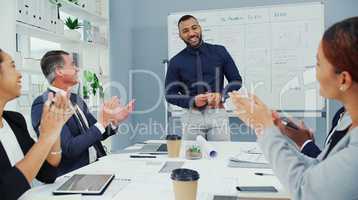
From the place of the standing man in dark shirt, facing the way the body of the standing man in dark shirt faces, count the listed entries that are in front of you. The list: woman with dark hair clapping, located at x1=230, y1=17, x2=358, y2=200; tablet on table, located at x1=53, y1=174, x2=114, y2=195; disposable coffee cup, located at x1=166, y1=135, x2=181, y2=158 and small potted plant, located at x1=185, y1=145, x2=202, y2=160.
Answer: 4

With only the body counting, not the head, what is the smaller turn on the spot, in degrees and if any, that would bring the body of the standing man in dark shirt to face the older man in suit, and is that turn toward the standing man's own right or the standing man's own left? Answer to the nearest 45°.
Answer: approximately 45° to the standing man's own right

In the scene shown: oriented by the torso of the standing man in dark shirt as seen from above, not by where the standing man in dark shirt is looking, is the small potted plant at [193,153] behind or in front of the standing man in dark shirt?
in front

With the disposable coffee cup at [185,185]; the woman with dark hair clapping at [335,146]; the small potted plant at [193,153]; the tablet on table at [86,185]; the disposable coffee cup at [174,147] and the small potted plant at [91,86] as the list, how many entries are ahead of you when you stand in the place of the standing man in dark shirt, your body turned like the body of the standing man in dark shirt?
5

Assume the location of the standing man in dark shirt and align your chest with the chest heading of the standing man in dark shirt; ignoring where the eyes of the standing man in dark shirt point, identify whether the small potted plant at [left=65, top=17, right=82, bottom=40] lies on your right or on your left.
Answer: on your right

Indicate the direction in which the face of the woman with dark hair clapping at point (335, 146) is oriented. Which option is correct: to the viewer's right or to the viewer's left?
to the viewer's left

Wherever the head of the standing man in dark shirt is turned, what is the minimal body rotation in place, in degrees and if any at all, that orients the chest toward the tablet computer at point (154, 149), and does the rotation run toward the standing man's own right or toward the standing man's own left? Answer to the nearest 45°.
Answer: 0° — they already face it

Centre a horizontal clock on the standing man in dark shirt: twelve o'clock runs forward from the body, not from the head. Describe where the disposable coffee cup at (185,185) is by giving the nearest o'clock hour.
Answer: The disposable coffee cup is roughly at 12 o'clock from the standing man in dark shirt.

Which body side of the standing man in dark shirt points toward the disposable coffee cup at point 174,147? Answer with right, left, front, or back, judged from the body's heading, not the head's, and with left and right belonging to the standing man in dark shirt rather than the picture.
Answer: front

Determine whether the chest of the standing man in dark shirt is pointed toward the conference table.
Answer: yes

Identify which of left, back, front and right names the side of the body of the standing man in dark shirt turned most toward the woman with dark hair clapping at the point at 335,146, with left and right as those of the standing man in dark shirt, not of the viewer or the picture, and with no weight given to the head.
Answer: front

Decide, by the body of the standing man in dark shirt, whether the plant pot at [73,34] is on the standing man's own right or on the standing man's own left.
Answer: on the standing man's own right

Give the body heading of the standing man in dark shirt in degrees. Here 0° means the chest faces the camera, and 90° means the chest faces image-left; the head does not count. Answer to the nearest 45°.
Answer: approximately 0°

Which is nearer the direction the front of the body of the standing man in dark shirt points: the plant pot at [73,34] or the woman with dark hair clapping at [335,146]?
the woman with dark hair clapping

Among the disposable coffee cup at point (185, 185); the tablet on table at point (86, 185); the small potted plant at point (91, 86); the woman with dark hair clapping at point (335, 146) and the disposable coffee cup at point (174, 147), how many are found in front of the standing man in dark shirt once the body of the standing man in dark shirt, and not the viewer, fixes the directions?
4

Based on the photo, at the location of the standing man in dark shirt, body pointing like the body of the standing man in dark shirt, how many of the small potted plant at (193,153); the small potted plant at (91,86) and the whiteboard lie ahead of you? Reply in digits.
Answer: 1
